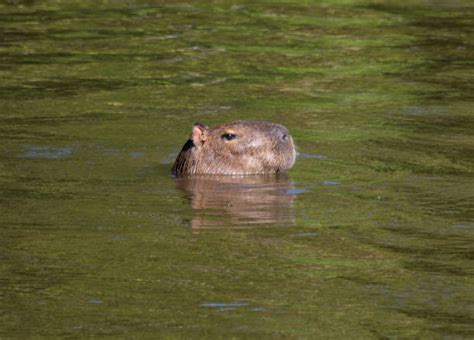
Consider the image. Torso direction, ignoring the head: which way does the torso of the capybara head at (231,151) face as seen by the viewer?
to the viewer's right
